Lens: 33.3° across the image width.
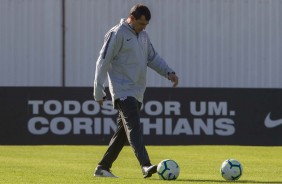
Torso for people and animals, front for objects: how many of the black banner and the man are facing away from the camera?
0

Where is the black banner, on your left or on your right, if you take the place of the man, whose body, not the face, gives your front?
on your left

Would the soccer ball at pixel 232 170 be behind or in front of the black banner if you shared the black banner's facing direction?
in front

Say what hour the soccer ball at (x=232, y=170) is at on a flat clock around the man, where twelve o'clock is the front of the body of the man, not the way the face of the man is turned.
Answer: The soccer ball is roughly at 11 o'clock from the man.

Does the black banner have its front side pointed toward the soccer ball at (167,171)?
yes

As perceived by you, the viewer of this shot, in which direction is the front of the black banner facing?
facing the viewer

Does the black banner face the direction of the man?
yes

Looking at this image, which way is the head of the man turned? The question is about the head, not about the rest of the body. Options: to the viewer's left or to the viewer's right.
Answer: to the viewer's right

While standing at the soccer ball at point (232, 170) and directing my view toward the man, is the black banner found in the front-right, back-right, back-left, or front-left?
front-right
